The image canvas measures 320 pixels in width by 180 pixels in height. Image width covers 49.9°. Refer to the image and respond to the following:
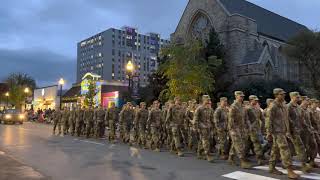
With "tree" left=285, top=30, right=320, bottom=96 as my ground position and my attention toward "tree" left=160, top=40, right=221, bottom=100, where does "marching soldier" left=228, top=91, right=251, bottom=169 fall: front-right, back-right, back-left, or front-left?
front-left

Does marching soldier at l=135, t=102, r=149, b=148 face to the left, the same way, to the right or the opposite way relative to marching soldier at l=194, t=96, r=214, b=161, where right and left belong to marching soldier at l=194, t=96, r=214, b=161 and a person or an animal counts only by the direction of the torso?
the same way

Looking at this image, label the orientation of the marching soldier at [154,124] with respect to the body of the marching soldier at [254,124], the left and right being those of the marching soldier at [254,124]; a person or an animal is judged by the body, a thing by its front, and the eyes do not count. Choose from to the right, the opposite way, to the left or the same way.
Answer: the same way

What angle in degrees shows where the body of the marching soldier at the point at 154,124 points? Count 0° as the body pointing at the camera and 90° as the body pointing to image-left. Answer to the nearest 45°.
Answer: approximately 315°

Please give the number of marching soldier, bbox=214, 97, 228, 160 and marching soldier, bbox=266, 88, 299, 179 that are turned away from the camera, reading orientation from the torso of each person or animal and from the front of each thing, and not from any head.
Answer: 0

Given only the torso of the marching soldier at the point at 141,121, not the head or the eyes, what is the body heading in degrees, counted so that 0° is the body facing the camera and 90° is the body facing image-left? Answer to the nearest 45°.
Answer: approximately 315°

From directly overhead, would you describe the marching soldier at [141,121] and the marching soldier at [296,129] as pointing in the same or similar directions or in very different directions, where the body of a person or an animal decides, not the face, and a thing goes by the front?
same or similar directions

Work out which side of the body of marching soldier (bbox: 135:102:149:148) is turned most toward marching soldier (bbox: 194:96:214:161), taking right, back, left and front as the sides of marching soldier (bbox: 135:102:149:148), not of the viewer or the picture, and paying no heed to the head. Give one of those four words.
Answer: front

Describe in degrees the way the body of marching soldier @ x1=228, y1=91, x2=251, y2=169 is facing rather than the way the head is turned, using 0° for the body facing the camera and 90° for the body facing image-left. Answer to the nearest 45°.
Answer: approximately 315°

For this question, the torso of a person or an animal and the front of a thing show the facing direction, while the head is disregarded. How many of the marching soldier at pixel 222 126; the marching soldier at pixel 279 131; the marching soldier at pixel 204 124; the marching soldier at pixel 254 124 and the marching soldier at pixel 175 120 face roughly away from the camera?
0

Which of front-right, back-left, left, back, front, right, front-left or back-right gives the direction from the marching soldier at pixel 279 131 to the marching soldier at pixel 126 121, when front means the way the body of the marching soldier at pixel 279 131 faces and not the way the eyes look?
back

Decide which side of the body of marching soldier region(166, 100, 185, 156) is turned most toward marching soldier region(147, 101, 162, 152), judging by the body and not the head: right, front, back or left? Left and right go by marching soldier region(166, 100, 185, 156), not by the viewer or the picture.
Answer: back
